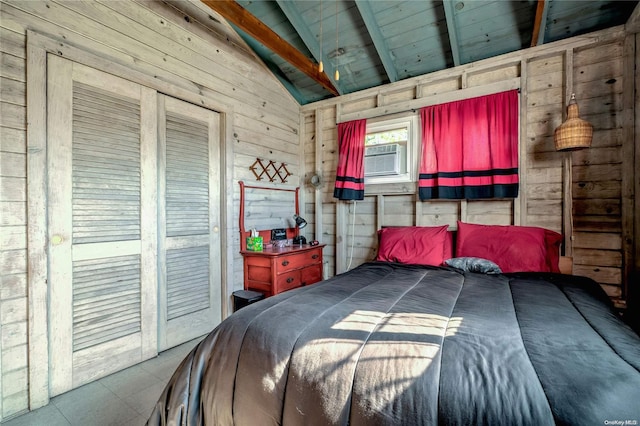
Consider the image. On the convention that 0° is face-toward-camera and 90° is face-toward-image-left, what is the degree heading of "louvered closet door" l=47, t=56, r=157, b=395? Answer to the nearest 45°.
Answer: approximately 315°

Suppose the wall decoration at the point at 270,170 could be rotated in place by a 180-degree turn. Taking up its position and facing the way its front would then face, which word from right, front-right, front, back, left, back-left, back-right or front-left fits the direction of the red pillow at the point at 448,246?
back

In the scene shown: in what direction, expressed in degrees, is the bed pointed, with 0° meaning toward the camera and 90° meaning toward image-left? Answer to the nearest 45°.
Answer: approximately 0°

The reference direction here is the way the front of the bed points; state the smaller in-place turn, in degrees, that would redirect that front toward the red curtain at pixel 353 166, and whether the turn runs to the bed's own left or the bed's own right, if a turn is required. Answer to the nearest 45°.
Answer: approximately 180°

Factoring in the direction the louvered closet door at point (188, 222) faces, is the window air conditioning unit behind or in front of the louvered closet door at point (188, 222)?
in front

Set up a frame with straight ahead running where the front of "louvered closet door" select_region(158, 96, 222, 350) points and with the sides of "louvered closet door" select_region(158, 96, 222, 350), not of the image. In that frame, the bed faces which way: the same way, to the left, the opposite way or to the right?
to the right

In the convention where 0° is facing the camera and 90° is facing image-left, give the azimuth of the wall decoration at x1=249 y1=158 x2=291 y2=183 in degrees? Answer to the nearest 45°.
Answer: approximately 315°

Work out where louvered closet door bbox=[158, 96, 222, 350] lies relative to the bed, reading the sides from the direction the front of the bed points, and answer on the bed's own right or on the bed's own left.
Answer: on the bed's own right

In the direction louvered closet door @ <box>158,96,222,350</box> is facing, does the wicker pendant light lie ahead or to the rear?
ahead

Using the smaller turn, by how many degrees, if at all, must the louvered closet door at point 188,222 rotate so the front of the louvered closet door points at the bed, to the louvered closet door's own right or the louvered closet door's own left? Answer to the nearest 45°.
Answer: approximately 45° to the louvered closet door's own right

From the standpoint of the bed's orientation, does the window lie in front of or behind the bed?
behind

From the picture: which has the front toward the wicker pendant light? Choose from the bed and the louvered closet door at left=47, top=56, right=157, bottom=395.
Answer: the louvered closet door

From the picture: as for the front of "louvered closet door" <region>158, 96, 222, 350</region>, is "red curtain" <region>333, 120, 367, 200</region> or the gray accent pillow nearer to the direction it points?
the gray accent pillow

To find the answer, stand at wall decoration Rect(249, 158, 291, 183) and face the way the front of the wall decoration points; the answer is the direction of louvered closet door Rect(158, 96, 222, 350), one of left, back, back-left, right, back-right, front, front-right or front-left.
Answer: right
